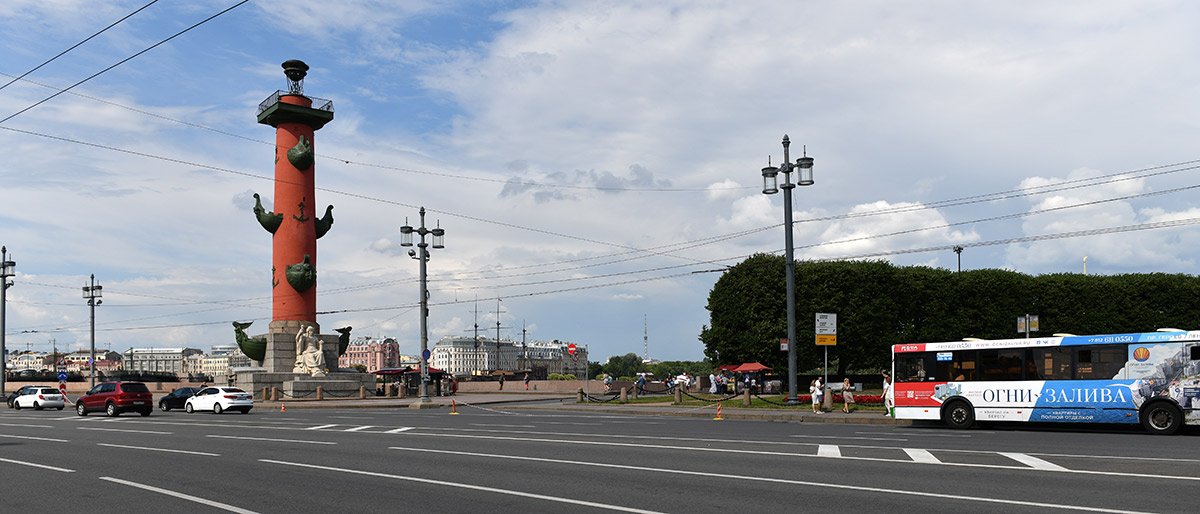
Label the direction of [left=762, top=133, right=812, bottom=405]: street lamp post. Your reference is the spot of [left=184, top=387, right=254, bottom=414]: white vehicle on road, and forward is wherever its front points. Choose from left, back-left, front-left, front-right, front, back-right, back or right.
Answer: back

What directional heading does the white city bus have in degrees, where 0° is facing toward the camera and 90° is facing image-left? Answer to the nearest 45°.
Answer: approximately 90°

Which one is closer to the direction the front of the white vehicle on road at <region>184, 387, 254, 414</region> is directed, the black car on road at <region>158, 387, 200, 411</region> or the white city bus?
the black car on road

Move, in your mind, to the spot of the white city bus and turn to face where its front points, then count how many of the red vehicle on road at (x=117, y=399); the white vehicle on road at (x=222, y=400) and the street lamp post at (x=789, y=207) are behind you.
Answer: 0

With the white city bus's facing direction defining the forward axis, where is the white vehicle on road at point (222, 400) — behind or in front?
in front

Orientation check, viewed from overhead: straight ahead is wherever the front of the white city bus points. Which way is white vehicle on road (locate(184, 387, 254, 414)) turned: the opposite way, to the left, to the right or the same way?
the same way

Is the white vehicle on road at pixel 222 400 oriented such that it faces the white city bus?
no

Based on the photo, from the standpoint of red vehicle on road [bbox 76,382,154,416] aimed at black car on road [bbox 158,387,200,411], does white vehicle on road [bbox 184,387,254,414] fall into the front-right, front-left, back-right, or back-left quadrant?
front-right

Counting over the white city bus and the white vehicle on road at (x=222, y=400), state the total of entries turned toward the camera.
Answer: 0

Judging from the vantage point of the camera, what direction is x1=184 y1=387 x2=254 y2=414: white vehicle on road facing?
facing away from the viewer and to the left of the viewer
